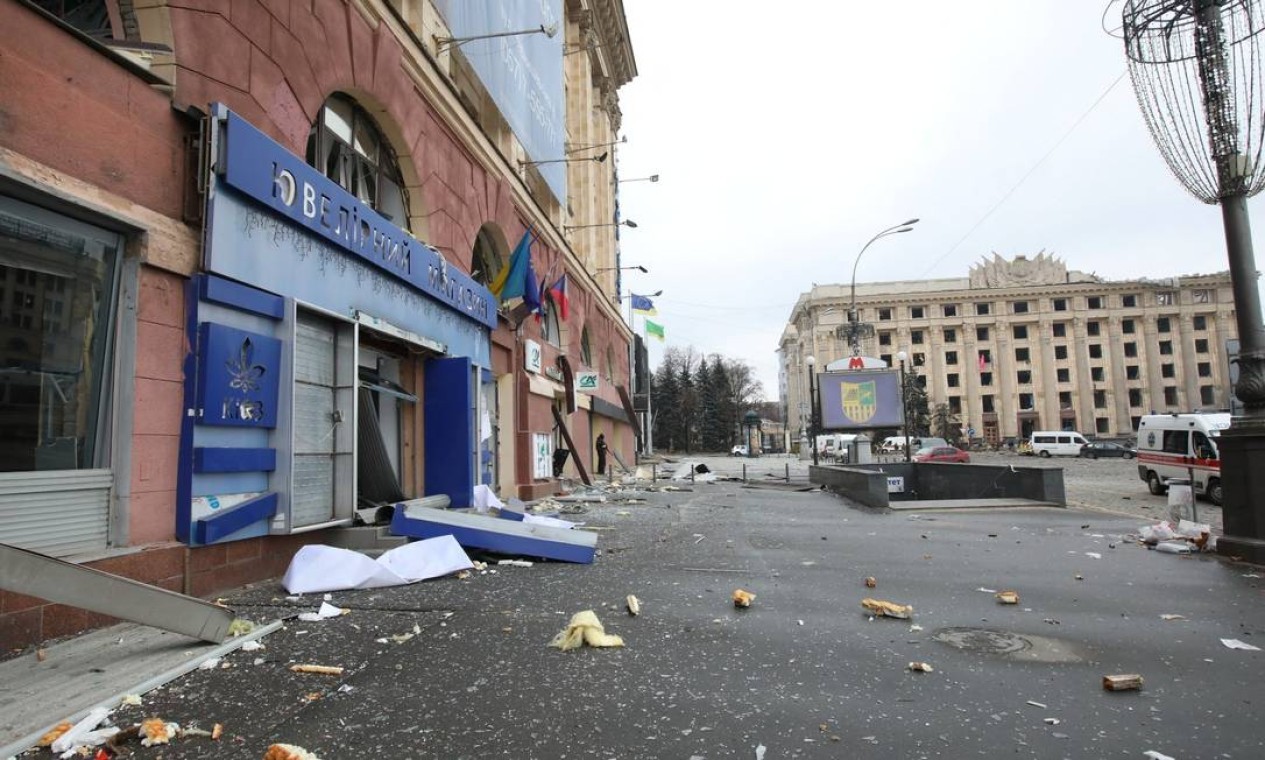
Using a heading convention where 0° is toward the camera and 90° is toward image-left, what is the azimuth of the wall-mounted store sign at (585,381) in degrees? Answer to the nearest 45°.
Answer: approximately 0°

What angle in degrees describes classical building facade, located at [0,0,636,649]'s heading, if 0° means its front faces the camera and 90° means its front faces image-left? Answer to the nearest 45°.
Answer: approximately 315°

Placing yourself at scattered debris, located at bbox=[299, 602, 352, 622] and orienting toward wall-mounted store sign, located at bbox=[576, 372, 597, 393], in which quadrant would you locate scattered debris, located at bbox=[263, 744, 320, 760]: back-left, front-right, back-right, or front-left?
back-right

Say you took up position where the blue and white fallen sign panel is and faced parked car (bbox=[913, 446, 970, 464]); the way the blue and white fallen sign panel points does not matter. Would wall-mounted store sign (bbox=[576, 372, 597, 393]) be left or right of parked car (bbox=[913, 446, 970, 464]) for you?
left

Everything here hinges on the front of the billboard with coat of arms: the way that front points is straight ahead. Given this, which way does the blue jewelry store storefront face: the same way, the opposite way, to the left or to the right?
to the left
